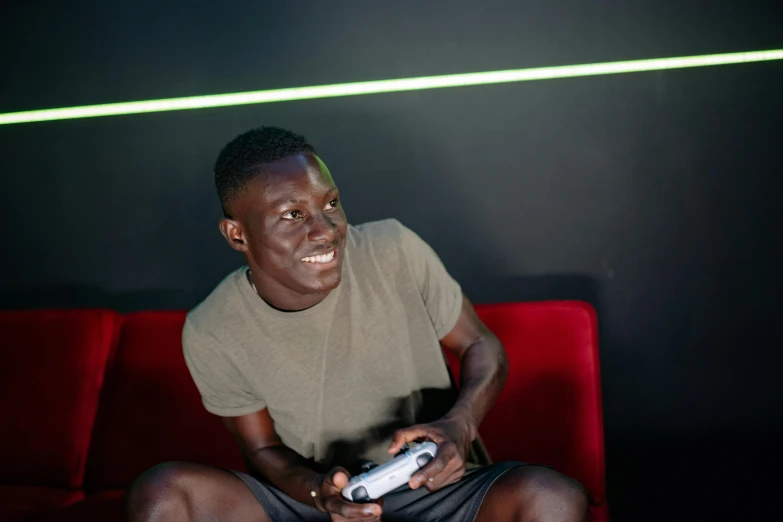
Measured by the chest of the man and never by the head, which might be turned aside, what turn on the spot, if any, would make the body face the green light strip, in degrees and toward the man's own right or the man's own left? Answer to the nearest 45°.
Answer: approximately 180°

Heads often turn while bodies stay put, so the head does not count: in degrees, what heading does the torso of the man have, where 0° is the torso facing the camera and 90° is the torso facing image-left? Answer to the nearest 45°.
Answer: approximately 0°

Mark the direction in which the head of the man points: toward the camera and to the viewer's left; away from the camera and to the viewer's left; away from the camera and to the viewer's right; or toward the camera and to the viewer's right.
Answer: toward the camera and to the viewer's right

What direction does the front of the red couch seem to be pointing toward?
toward the camera
